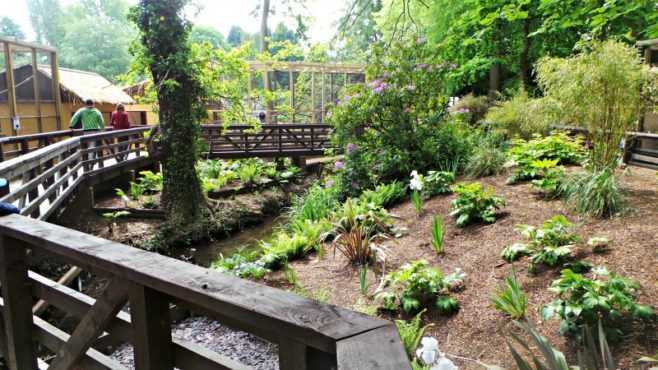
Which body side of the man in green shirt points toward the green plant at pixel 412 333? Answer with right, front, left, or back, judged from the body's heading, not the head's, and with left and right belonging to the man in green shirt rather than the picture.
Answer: back

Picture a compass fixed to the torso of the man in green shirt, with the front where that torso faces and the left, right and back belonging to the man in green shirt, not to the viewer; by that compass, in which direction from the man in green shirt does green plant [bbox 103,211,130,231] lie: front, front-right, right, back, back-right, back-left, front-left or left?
back

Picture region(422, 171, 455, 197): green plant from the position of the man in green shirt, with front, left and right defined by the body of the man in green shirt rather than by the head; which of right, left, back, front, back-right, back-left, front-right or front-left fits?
back-right

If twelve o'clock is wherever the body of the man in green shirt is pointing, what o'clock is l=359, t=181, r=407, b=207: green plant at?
The green plant is roughly at 5 o'clock from the man in green shirt.

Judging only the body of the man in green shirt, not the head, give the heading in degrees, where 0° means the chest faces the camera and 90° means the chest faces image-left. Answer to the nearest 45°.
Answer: approximately 180°

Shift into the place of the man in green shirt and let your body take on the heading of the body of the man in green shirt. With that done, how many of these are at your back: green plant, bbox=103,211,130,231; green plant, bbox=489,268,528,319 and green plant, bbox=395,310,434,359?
3

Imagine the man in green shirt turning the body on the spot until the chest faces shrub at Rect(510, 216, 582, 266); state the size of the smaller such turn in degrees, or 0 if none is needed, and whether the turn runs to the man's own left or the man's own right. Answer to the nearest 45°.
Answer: approximately 180°

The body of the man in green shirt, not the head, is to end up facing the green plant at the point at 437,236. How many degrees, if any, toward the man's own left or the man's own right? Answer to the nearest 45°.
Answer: approximately 180°

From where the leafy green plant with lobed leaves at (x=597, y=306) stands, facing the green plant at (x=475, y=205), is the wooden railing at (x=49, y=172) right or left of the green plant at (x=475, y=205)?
left

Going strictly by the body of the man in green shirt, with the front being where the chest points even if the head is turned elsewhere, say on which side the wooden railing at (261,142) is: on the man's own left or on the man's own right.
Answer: on the man's own right

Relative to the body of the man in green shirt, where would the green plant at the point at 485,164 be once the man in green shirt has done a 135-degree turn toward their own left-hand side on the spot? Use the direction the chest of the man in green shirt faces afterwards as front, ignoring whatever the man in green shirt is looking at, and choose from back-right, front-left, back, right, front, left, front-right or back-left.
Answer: left

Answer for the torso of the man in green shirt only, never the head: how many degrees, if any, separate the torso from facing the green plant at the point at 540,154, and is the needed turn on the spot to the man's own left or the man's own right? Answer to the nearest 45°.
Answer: approximately 135° to the man's own right
